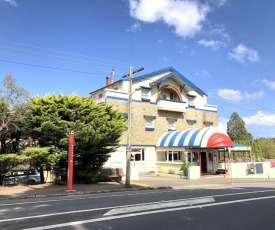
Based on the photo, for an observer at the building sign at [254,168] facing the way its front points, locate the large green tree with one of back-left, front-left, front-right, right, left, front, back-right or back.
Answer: front-right

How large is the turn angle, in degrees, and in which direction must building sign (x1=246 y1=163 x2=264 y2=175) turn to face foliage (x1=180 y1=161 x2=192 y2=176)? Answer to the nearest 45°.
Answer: approximately 45° to its right

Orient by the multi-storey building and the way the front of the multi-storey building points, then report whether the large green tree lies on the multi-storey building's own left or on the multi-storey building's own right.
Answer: on the multi-storey building's own right

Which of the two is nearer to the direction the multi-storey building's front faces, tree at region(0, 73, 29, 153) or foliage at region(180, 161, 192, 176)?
the foliage

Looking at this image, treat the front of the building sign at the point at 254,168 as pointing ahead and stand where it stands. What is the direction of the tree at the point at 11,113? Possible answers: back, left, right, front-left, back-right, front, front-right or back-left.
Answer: front-right

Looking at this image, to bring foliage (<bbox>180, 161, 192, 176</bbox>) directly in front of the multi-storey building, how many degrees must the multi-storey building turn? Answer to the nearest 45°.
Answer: approximately 45° to its right

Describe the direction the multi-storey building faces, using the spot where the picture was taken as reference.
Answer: facing the viewer and to the right of the viewer

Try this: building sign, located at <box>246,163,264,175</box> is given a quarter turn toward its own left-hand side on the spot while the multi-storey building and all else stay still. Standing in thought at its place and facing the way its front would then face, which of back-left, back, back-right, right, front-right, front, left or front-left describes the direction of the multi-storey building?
back

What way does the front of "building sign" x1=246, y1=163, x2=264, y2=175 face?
toward the camera
